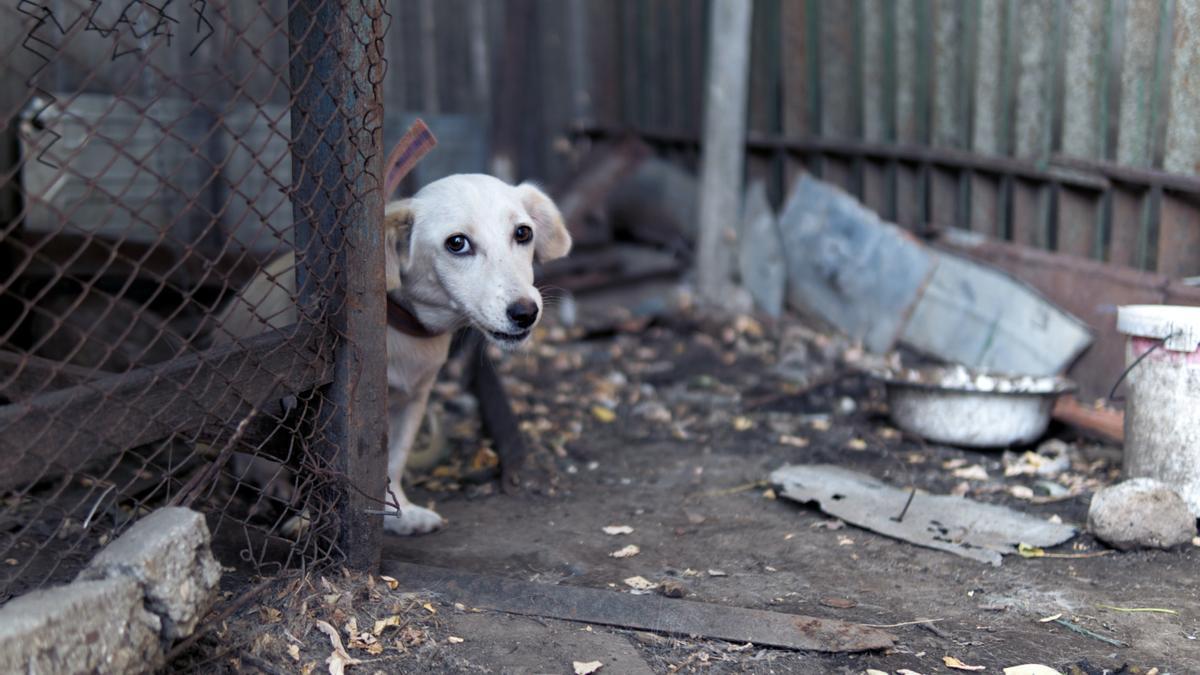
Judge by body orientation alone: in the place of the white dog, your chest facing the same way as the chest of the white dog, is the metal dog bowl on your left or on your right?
on your left

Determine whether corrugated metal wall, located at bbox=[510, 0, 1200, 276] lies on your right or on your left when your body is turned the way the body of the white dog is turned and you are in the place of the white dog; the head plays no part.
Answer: on your left

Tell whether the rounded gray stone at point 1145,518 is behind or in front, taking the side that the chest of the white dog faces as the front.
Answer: in front

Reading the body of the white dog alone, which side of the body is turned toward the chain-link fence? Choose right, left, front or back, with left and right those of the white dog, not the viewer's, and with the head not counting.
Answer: right

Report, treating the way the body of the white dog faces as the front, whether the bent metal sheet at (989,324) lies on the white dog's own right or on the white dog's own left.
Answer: on the white dog's own left

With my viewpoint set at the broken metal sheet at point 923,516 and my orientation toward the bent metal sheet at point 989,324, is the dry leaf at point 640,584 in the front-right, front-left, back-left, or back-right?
back-left

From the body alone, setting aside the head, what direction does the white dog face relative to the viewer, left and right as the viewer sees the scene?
facing the viewer and to the right of the viewer

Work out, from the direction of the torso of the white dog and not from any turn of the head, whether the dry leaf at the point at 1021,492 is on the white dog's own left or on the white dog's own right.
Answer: on the white dog's own left

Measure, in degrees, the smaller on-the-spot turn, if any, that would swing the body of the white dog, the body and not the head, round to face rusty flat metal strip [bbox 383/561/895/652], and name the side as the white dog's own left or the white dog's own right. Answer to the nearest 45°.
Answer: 0° — it already faces it

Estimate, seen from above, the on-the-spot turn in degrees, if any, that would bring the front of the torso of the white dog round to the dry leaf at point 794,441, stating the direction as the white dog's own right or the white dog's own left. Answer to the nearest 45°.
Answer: approximately 90° to the white dog's own left
